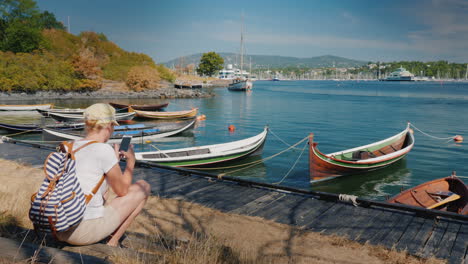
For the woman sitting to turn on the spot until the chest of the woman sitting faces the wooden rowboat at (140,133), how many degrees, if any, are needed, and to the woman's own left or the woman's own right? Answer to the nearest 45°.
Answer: approximately 45° to the woman's own left

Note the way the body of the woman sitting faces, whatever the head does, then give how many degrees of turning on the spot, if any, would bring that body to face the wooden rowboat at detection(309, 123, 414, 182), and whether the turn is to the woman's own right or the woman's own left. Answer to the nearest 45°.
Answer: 0° — they already face it

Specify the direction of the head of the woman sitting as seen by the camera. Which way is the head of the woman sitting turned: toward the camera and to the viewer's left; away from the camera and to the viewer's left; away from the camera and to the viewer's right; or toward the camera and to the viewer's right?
away from the camera and to the viewer's right

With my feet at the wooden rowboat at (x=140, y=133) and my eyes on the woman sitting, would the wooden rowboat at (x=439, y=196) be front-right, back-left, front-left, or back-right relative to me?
front-left

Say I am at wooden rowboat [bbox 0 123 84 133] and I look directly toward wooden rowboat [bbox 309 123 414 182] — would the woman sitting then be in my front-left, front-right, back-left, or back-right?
front-right
